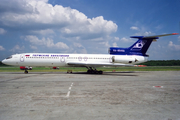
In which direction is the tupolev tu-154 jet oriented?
to the viewer's left
